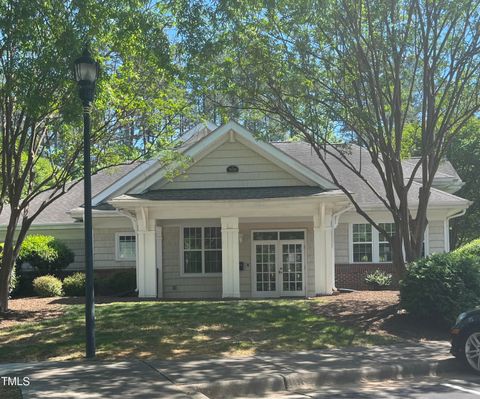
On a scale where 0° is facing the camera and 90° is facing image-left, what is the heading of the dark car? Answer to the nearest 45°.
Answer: approximately 90°

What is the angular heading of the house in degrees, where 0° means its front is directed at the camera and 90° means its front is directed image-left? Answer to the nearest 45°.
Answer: approximately 0°

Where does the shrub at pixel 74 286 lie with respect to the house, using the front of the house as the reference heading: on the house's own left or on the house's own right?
on the house's own right
